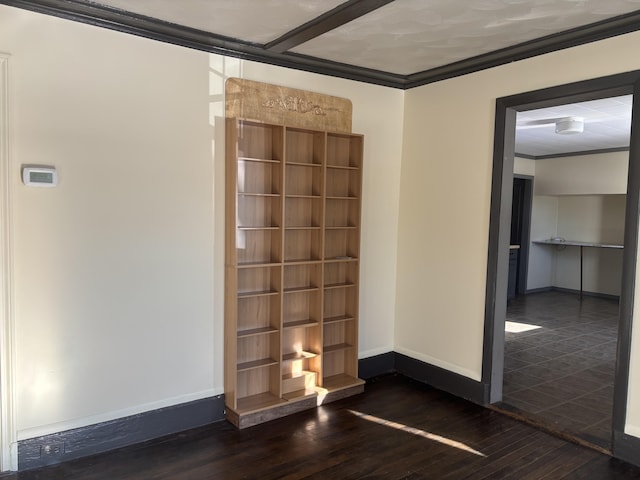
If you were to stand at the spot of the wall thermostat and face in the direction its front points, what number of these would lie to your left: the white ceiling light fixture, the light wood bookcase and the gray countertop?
3

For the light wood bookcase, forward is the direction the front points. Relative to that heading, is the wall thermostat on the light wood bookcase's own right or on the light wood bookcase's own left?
on the light wood bookcase's own right

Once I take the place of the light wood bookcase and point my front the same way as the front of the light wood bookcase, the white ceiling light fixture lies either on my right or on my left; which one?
on my left

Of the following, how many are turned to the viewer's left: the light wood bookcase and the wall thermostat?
0

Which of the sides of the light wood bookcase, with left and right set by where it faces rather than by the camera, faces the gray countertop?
left

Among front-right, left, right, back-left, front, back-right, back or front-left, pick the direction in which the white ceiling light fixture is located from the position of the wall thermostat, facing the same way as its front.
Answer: left

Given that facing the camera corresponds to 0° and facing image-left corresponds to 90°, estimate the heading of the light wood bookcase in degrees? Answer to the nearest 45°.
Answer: approximately 315°

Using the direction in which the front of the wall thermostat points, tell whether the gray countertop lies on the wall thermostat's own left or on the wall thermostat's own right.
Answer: on the wall thermostat's own left

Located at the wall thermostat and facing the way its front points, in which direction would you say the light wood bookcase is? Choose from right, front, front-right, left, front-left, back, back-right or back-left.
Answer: left
